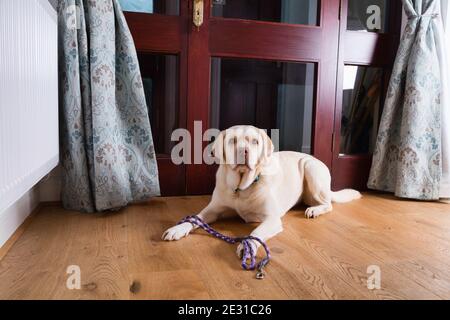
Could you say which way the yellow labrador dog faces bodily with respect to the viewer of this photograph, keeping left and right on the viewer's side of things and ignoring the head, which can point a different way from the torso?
facing the viewer and to the left of the viewer

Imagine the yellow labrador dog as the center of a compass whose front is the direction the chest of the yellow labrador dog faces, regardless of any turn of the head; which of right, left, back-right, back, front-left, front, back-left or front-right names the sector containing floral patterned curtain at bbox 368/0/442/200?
back

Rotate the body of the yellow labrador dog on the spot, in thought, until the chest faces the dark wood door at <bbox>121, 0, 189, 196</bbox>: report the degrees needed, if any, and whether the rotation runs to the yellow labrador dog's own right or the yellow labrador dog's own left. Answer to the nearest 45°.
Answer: approximately 90° to the yellow labrador dog's own right

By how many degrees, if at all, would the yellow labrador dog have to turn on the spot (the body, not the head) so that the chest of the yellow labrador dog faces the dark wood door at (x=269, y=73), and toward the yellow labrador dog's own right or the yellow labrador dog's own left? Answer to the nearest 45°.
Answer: approximately 135° to the yellow labrador dog's own right

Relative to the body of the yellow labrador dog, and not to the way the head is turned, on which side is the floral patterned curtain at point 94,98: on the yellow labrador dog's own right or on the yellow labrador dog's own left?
on the yellow labrador dog's own right
